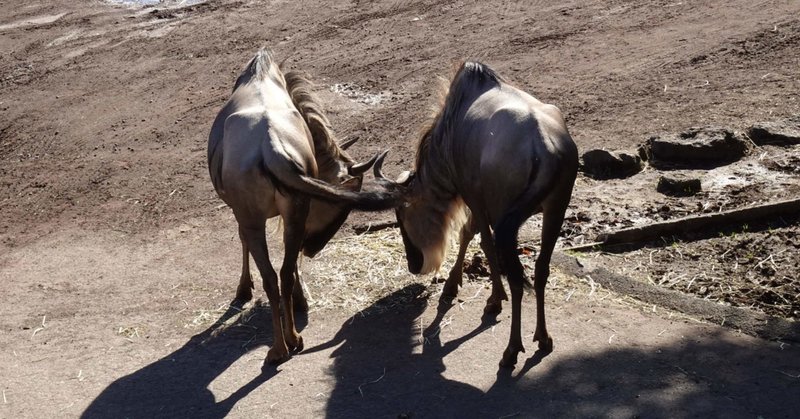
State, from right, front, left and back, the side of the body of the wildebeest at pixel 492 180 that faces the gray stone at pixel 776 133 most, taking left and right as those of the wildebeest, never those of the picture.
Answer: right

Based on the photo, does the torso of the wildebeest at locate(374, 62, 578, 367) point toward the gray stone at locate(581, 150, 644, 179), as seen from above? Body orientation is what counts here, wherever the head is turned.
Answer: no

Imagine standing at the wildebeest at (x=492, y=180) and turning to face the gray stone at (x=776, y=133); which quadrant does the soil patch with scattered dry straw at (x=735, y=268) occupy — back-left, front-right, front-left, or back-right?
front-right

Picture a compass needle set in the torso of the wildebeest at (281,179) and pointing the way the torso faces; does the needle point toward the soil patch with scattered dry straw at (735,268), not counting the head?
no

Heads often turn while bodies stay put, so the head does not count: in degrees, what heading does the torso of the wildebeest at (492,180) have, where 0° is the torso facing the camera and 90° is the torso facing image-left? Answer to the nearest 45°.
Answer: approximately 135°

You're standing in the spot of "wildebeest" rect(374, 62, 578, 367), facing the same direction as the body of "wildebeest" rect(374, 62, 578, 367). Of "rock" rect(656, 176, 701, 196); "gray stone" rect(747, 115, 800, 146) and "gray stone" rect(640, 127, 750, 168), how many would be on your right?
3

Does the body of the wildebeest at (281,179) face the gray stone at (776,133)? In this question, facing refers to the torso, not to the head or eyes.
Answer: no

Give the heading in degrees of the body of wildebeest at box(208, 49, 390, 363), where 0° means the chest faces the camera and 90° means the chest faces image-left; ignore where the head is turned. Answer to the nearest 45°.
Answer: approximately 180°

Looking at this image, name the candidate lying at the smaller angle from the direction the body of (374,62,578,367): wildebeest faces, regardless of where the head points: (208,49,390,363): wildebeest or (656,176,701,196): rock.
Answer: the wildebeest

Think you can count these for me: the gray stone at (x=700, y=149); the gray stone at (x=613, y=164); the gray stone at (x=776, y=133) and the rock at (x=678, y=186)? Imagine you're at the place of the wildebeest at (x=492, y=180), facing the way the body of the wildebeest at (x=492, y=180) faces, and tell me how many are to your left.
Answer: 0

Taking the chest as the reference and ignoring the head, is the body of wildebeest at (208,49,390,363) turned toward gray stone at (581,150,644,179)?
no

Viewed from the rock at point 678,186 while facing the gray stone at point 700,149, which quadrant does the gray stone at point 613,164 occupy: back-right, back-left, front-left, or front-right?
front-left

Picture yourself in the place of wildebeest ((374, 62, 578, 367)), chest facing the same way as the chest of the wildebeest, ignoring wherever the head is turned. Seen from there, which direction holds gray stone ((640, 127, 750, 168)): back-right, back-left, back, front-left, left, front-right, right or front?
right
